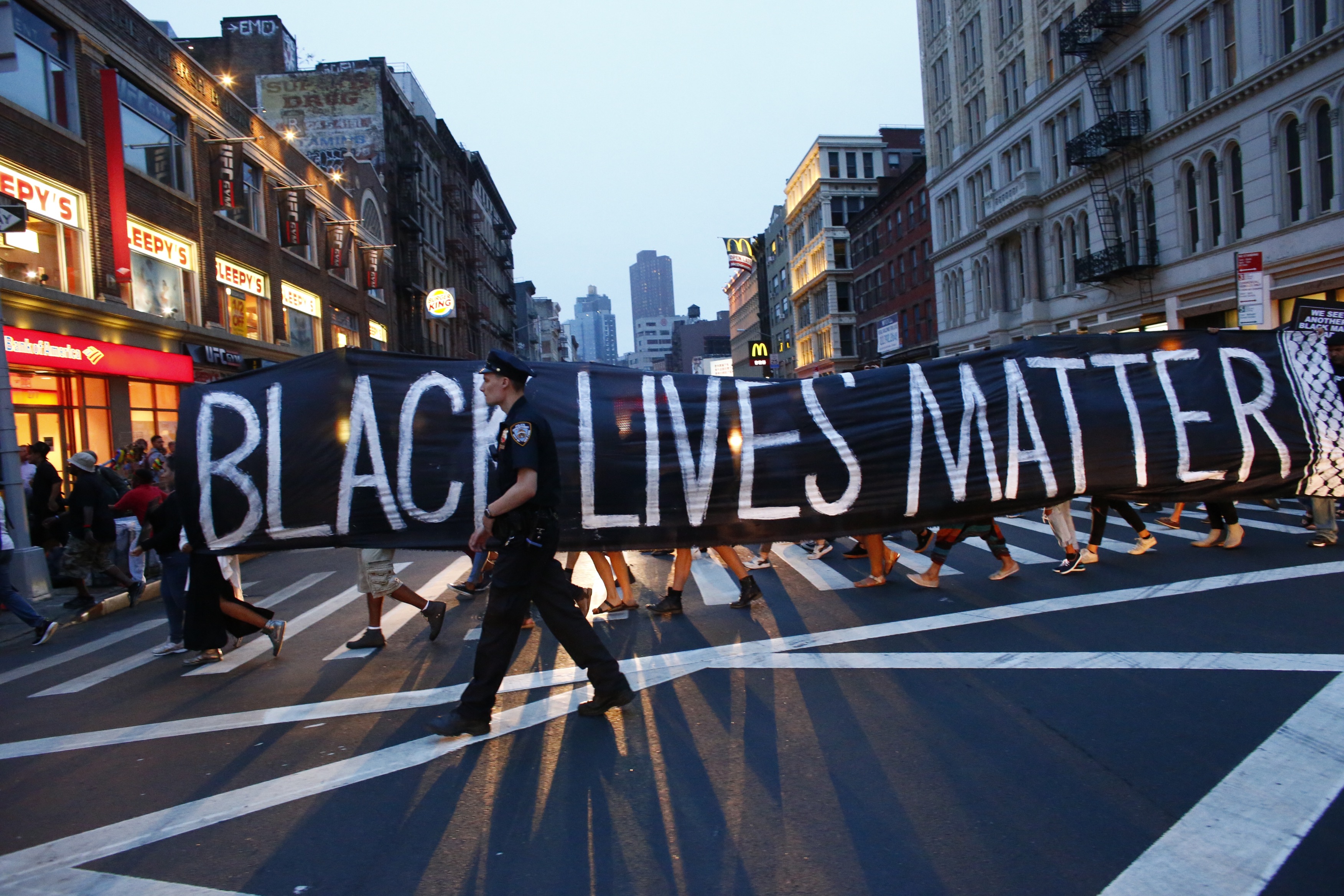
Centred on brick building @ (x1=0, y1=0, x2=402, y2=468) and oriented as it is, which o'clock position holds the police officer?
The police officer is roughly at 1 o'clock from the brick building.

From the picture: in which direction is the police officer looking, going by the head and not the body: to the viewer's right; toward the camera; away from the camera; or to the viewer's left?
to the viewer's left

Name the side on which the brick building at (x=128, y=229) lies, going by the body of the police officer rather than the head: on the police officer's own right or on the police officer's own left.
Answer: on the police officer's own right

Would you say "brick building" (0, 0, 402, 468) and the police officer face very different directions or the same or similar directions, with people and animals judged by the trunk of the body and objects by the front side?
very different directions

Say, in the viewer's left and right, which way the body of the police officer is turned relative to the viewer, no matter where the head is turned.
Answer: facing to the left of the viewer
